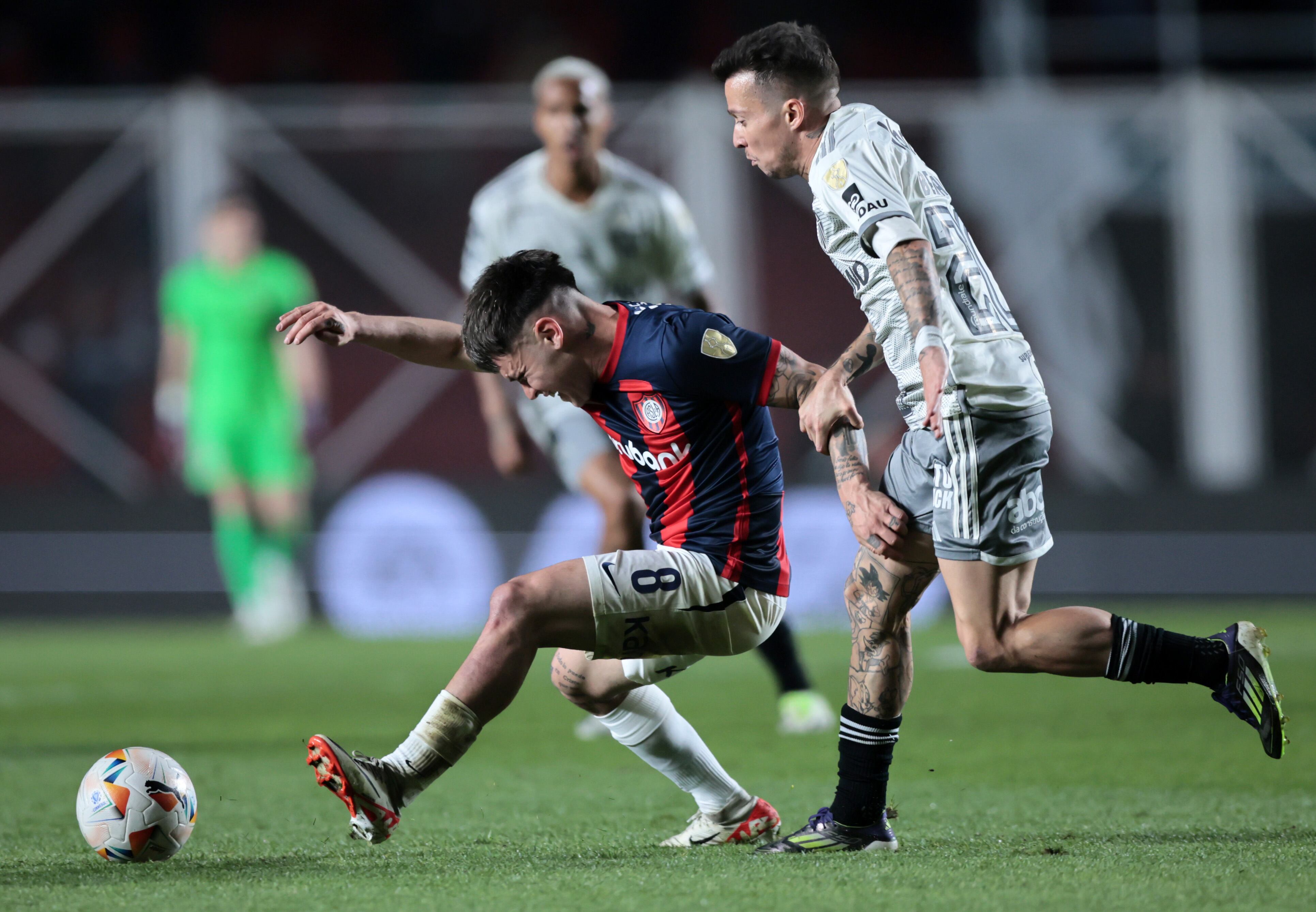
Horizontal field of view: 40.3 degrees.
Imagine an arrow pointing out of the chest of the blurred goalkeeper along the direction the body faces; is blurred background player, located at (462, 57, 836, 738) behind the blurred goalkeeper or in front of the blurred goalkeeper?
in front

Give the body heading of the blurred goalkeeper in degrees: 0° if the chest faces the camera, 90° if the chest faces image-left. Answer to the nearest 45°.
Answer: approximately 0°

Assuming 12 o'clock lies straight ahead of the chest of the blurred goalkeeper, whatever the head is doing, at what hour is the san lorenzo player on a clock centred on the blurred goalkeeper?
The san lorenzo player is roughly at 12 o'clock from the blurred goalkeeper.

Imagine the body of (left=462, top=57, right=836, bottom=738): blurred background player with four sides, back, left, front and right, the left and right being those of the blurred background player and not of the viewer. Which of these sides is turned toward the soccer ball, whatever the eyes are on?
front

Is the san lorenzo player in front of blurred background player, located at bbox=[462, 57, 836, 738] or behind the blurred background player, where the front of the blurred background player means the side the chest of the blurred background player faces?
in front

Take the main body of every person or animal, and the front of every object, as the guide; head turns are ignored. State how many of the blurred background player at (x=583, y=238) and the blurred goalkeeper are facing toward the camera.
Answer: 2
